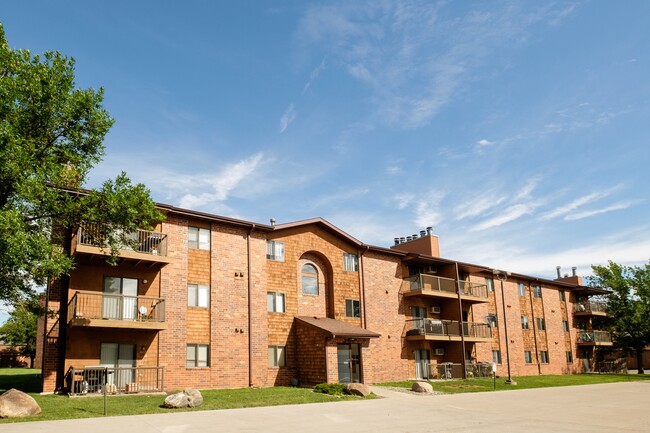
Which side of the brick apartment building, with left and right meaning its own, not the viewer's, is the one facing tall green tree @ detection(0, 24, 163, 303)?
right

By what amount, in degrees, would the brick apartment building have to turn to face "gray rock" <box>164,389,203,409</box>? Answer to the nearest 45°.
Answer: approximately 45° to its right

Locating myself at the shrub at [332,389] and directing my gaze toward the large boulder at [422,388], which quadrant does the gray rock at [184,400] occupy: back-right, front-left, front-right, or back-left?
back-right

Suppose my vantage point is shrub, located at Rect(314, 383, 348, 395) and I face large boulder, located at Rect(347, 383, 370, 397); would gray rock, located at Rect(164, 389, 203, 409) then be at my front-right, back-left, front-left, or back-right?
back-right

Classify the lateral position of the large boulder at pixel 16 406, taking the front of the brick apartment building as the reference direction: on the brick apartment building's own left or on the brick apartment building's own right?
on the brick apartment building's own right

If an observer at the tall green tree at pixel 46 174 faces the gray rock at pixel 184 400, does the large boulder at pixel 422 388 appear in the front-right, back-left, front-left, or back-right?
front-left

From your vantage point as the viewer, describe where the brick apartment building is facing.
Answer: facing the viewer and to the right of the viewer
